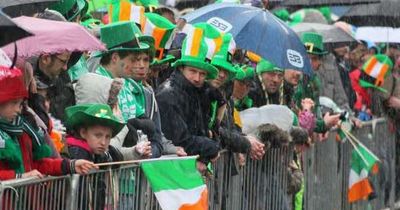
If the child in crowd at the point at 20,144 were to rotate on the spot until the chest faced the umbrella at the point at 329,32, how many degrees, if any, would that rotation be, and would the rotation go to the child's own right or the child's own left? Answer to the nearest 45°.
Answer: approximately 90° to the child's own left

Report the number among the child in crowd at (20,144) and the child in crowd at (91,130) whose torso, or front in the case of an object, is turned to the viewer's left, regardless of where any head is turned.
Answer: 0

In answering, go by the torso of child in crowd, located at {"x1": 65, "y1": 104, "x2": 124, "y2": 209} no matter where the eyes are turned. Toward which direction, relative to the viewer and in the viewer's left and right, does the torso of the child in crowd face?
facing the viewer and to the right of the viewer

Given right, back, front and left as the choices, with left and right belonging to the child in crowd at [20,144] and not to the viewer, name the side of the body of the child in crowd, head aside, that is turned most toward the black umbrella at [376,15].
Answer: left

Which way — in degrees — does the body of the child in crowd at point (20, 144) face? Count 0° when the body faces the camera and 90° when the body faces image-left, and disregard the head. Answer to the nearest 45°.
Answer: approximately 315°

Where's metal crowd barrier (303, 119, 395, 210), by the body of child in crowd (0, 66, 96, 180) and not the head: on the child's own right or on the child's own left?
on the child's own left

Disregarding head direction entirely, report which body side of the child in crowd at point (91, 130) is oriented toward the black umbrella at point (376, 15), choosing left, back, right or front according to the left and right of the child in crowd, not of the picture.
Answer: left

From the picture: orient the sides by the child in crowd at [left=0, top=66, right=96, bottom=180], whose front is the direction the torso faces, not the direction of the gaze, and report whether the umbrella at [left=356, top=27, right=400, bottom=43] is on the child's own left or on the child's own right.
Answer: on the child's own left
